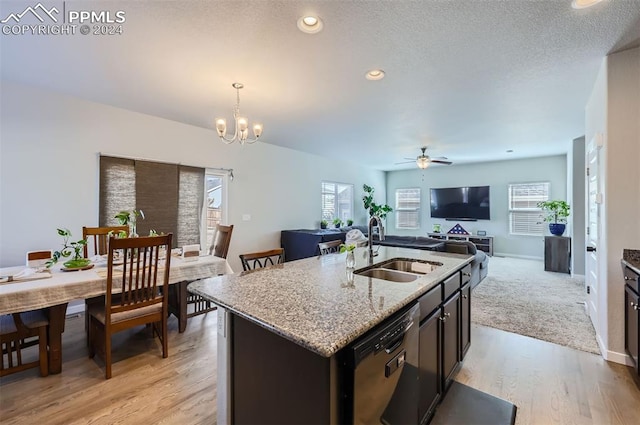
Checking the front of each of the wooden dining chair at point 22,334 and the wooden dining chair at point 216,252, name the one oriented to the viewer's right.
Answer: the wooden dining chair at point 22,334

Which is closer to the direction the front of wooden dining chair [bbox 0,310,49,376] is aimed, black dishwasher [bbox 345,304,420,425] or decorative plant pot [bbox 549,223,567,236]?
the decorative plant pot

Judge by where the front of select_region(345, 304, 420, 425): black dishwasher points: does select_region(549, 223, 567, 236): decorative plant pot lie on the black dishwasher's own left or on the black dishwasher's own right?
on the black dishwasher's own left

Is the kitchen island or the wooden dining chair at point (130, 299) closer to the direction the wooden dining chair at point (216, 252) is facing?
the wooden dining chair

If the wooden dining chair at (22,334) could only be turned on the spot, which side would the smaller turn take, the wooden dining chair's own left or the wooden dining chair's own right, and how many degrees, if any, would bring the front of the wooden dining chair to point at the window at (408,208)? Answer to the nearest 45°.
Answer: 0° — it already faces it

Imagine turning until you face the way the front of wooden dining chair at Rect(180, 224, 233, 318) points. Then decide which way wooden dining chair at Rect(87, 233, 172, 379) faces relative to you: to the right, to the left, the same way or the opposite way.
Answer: to the right

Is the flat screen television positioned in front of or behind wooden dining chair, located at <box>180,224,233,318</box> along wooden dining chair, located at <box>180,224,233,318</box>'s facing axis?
behind

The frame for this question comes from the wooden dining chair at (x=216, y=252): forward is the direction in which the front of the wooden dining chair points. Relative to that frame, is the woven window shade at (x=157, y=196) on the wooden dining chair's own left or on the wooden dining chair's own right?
on the wooden dining chair's own right

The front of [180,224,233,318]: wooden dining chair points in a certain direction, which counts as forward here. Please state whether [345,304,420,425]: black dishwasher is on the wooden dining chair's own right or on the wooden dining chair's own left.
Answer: on the wooden dining chair's own left
